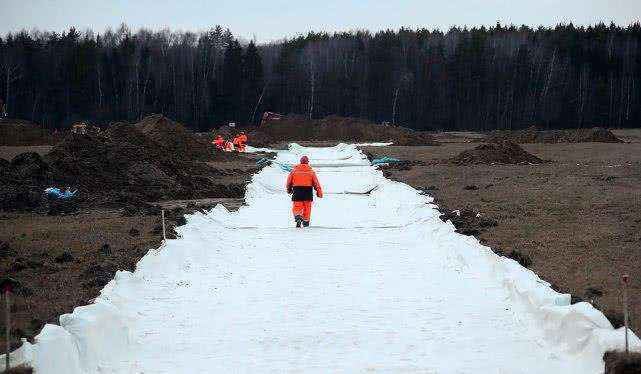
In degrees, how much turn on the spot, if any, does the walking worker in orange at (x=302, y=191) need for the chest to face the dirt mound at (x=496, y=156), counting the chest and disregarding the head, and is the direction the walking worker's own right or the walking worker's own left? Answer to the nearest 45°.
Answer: approximately 45° to the walking worker's own right

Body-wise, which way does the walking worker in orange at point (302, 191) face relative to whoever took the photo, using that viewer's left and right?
facing away from the viewer

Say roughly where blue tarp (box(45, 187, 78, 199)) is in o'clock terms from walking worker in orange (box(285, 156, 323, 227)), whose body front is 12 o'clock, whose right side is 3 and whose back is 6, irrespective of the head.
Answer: The blue tarp is roughly at 10 o'clock from the walking worker in orange.

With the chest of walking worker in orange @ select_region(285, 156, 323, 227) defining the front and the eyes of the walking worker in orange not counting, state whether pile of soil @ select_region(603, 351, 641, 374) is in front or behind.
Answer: behind

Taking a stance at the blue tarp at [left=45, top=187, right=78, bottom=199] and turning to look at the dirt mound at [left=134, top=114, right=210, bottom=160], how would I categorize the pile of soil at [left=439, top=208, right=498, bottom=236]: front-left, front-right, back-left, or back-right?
back-right

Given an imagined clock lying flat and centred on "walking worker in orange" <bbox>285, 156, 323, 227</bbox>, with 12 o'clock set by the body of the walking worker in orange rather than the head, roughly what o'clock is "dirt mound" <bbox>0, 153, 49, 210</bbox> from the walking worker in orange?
The dirt mound is roughly at 10 o'clock from the walking worker in orange.

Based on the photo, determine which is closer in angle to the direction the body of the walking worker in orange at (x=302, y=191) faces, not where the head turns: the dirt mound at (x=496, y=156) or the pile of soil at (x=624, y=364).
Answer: the dirt mound

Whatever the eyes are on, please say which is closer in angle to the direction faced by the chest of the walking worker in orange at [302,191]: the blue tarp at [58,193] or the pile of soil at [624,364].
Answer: the blue tarp
